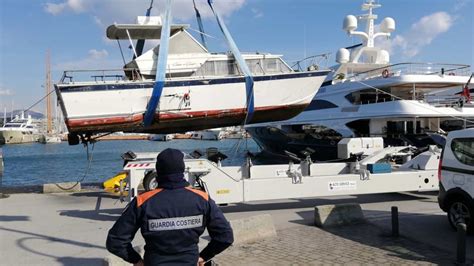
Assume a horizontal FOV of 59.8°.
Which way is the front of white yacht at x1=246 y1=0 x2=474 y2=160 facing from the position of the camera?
facing away from the viewer and to the left of the viewer

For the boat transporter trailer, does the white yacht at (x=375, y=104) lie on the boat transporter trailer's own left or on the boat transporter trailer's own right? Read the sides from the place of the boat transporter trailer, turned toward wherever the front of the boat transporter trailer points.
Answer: on the boat transporter trailer's own left

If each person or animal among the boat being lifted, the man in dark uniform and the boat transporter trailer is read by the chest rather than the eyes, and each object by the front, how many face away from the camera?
1

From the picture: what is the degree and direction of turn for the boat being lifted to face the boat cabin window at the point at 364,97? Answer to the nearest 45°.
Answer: approximately 45° to its left

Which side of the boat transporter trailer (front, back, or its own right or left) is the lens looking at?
right

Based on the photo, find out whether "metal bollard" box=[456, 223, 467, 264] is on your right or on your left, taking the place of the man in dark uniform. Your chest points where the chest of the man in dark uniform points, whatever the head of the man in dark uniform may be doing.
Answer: on your right

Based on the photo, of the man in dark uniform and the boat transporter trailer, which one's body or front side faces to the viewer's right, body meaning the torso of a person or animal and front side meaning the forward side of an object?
the boat transporter trailer

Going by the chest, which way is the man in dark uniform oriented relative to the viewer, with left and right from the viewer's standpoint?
facing away from the viewer

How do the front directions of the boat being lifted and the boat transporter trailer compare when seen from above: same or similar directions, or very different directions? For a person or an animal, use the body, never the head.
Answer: same or similar directions

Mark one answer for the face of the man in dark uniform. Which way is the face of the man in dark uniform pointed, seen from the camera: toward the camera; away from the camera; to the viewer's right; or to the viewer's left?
away from the camera

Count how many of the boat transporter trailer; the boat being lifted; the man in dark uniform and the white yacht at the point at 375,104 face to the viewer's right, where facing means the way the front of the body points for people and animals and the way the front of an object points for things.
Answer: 2

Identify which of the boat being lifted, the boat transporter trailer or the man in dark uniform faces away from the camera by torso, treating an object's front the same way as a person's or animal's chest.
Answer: the man in dark uniform

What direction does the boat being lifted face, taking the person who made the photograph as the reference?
facing to the right of the viewer
